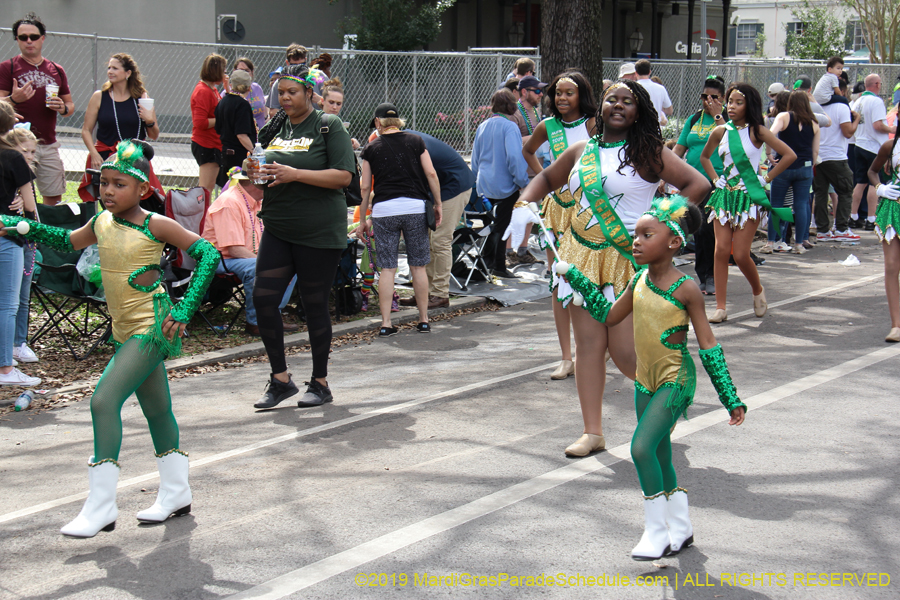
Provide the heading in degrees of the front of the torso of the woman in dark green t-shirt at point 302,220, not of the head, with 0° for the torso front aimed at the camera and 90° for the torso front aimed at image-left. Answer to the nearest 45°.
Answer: approximately 45°

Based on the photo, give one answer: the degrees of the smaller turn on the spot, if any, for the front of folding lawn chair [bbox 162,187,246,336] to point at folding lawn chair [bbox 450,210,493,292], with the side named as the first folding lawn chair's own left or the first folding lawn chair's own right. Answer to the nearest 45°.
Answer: approximately 90° to the first folding lawn chair's own left

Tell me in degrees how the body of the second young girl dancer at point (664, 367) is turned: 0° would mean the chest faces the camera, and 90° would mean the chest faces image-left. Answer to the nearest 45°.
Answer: approximately 45°

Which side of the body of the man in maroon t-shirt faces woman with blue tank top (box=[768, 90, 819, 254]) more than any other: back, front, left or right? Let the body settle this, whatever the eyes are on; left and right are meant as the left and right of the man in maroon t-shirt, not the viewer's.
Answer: left

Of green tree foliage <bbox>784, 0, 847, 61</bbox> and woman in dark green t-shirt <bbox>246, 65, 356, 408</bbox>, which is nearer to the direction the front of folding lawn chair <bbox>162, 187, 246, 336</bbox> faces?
the woman in dark green t-shirt

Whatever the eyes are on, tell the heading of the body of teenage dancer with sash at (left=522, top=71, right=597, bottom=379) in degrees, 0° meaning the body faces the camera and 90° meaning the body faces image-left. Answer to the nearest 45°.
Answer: approximately 45°
